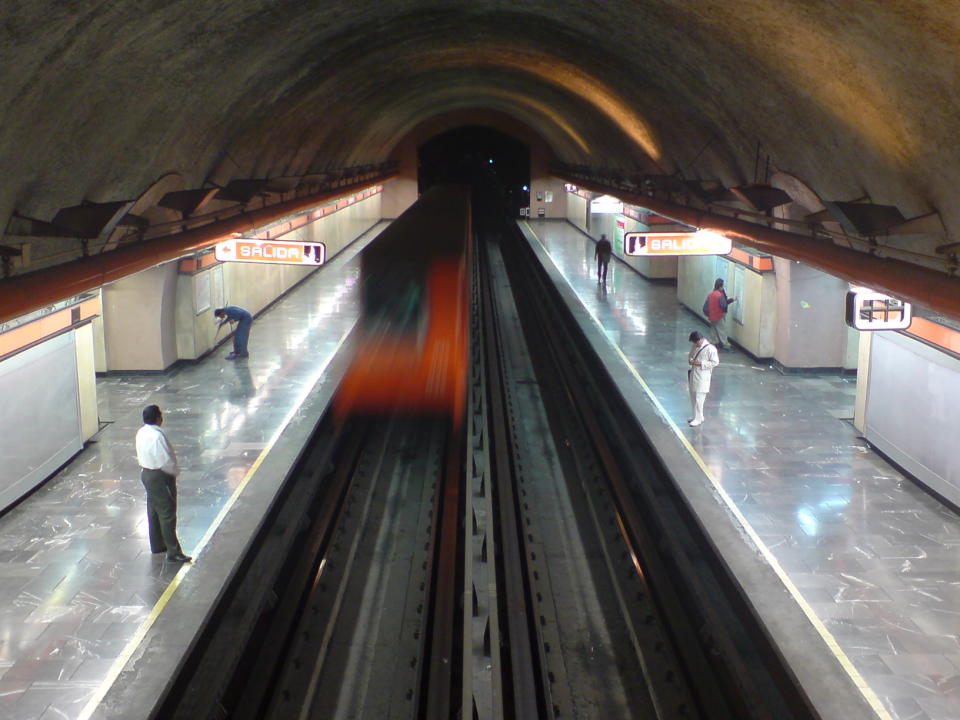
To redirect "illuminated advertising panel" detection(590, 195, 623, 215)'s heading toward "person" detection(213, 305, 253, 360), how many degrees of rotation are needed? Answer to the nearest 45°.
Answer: approximately 45° to its right

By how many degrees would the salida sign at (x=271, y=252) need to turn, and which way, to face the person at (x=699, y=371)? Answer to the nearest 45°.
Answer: approximately 45° to its left

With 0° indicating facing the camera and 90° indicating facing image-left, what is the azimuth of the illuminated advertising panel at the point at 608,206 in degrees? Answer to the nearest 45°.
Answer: approximately 0°

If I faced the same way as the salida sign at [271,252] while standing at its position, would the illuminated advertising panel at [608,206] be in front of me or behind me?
behind

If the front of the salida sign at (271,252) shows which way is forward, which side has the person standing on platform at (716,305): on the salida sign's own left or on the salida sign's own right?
on the salida sign's own left

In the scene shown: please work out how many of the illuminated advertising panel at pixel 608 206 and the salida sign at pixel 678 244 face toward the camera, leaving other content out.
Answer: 2

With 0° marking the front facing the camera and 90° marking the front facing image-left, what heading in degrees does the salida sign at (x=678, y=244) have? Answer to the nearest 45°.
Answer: approximately 0°
